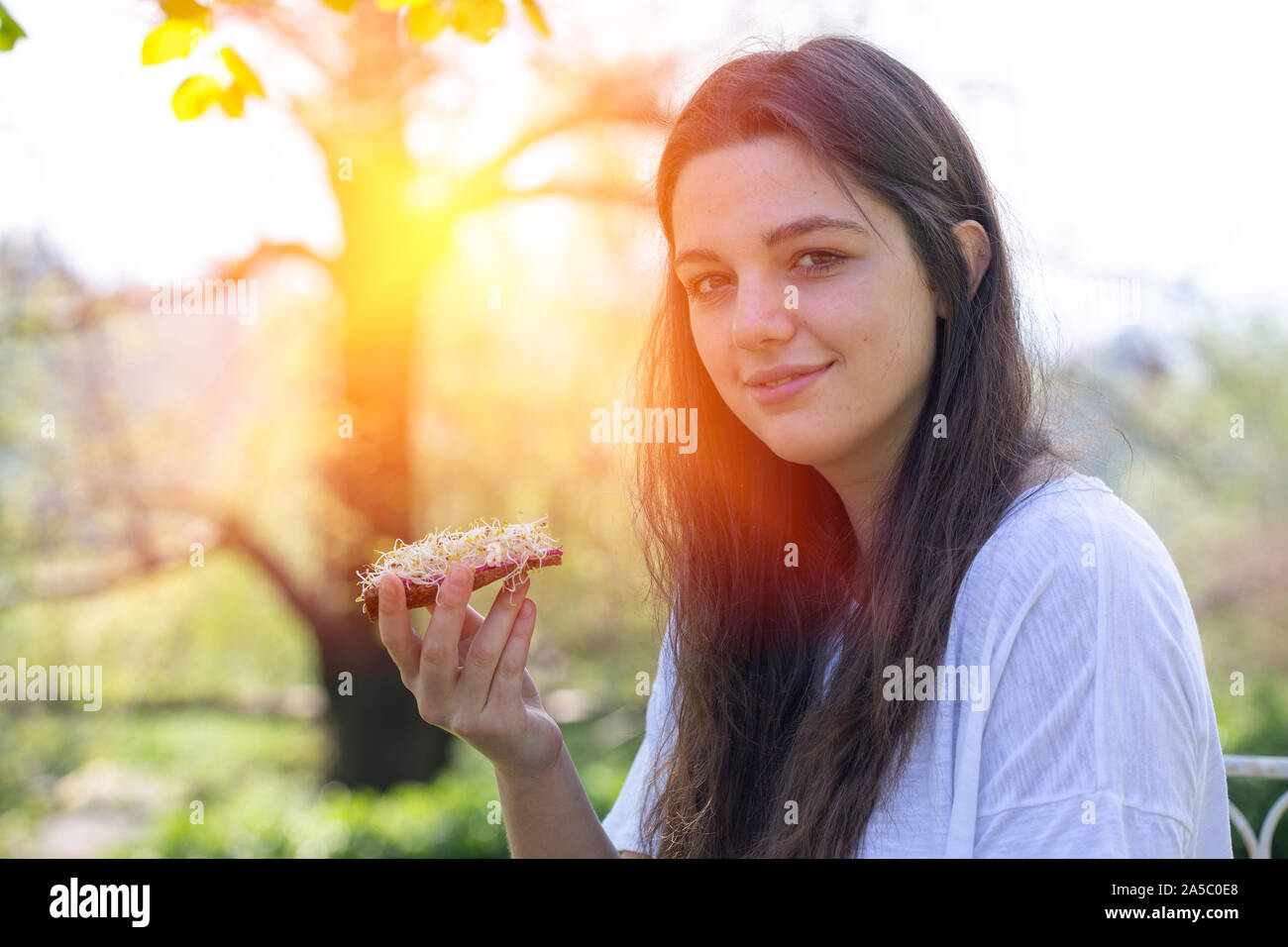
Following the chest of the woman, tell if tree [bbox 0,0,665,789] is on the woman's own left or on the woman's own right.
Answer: on the woman's own right

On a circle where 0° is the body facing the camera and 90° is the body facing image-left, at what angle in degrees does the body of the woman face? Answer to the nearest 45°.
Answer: approximately 45°
